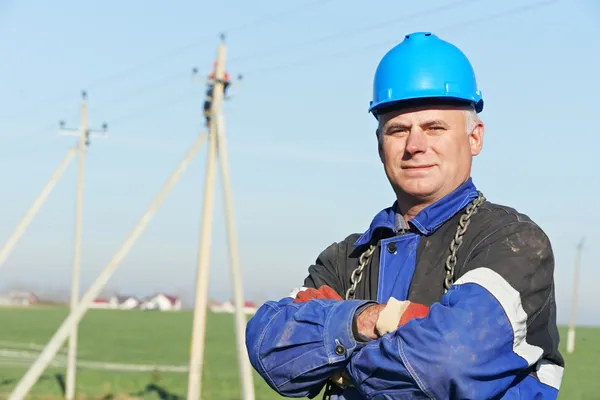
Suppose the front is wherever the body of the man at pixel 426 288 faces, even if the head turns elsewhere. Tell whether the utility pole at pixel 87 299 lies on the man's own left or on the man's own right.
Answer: on the man's own right

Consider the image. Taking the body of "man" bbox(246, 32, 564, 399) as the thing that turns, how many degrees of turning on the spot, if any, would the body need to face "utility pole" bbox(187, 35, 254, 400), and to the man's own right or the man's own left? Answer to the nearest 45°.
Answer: approximately 135° to the man's own right

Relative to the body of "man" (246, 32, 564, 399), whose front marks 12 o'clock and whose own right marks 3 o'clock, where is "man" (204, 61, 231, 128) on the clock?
"man" (204, 61, 231, 128) is roughly at 4 o'clock from "man" (246, 32, 564, 399).

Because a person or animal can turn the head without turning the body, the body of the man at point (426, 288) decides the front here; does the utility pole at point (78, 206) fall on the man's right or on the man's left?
on the man's right

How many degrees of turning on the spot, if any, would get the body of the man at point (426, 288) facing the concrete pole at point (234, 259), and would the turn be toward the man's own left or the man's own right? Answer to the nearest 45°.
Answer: approximately 135° to the man's own right
